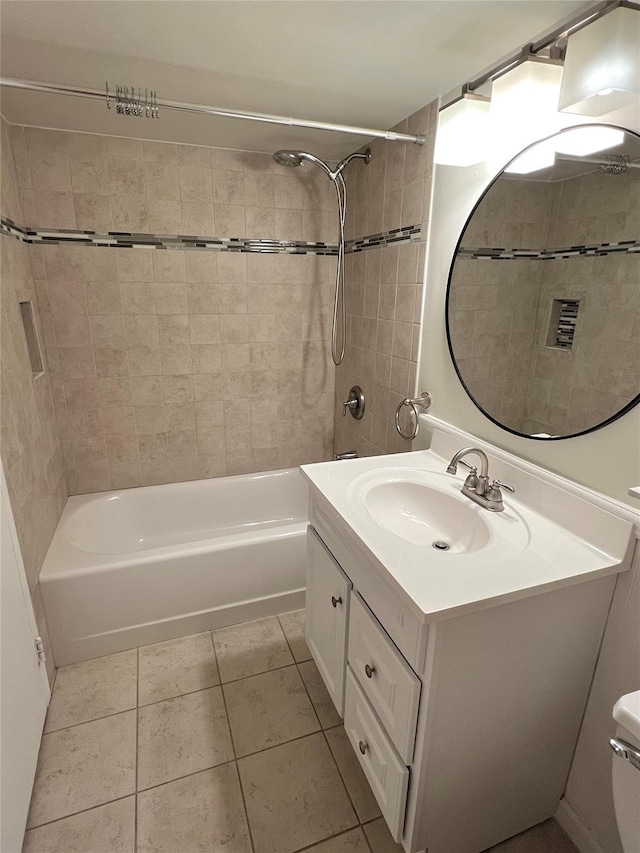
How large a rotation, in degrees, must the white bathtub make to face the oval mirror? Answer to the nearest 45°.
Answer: approximately 45° to its left

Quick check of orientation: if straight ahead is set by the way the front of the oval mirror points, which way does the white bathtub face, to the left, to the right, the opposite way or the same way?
to the left

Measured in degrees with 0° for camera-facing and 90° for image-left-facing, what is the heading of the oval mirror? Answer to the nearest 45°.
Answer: approximately 45°

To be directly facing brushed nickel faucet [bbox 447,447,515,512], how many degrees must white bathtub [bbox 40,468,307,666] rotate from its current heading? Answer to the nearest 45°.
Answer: approximately 45° to its left

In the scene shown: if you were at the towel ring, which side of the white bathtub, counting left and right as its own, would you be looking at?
left
